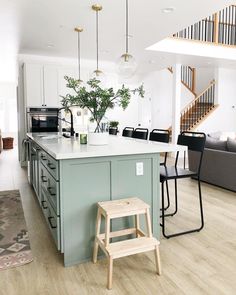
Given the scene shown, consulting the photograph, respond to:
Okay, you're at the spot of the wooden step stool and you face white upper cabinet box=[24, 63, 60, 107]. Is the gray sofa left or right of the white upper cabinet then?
right

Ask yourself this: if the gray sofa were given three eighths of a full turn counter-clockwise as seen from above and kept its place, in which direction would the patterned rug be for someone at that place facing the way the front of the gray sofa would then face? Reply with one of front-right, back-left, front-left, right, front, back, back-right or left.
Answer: front-left

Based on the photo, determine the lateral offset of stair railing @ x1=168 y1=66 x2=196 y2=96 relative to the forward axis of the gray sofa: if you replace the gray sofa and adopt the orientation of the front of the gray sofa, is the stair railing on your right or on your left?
on your left

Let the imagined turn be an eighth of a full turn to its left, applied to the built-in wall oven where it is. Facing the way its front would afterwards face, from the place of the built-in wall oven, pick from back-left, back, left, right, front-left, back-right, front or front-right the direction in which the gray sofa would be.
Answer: front

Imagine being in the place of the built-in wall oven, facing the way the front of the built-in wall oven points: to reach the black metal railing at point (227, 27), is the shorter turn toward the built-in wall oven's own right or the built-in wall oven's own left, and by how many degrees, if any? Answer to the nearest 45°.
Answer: approximately 90° to the built-in wall oven's own left

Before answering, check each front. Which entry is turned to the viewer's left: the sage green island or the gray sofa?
the sage green island

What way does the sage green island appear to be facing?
to the viewer's left

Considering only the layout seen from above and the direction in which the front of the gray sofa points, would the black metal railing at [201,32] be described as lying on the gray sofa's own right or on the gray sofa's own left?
on the gray sofa's own left

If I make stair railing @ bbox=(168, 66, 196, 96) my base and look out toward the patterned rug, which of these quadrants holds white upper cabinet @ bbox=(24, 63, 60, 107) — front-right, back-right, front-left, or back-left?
front-right
